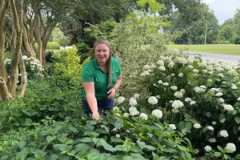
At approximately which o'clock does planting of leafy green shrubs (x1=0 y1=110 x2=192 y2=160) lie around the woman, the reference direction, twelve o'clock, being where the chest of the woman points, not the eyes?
The planting of leafy green shrubs is roughly at 12 o'clock from the woman.

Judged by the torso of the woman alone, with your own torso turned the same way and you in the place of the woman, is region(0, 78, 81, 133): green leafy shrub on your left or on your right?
on your right

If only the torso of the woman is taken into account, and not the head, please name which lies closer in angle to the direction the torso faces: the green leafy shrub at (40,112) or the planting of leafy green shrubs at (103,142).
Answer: the planting of leafy green shrubs

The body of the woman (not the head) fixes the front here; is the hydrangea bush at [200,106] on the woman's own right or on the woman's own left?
on the woman's own left

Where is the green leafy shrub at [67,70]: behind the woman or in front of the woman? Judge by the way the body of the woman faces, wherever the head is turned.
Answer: behind

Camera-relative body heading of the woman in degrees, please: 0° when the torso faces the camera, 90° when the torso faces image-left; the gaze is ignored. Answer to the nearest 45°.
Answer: approximately 0°
